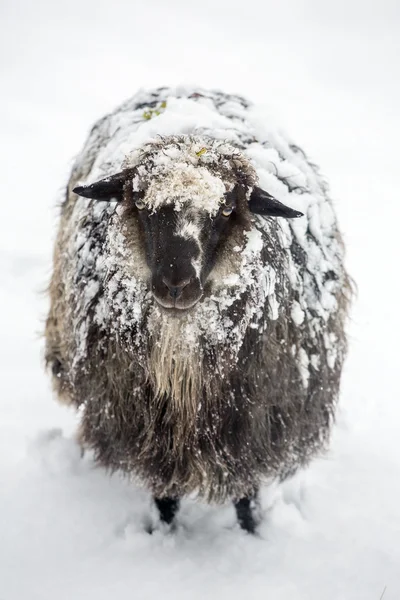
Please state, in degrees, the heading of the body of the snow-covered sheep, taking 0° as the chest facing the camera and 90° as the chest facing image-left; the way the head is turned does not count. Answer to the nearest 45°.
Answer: approximately 0°
